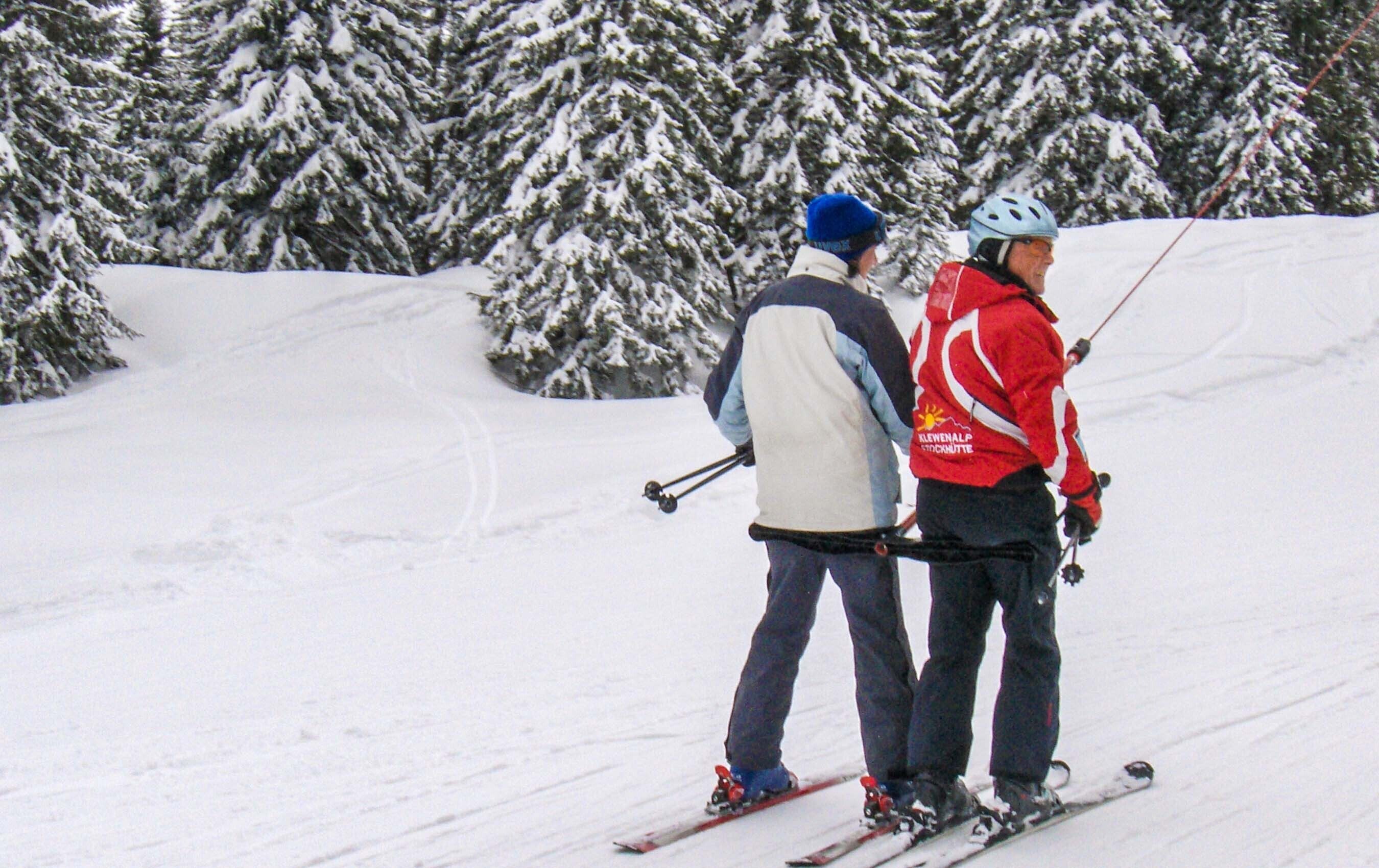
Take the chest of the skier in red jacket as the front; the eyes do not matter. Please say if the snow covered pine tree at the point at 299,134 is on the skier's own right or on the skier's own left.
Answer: on the skier's own left

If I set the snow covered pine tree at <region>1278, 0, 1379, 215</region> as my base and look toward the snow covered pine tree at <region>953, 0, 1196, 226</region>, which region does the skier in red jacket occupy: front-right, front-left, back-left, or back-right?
front-left

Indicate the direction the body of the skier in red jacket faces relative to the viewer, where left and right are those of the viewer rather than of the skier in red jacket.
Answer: facing away from the viewer and to the right of the viewer

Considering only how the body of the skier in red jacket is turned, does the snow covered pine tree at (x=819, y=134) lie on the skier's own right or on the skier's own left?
on the skier's own left

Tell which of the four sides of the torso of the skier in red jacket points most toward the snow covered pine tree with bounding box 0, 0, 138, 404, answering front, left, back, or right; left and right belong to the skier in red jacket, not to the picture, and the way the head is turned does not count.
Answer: left

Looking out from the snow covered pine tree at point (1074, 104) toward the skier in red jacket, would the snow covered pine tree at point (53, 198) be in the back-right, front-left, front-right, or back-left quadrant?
front-right

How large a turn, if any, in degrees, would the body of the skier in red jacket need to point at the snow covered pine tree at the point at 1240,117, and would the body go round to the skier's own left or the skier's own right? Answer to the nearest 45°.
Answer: approximately 45° to the skier's own left

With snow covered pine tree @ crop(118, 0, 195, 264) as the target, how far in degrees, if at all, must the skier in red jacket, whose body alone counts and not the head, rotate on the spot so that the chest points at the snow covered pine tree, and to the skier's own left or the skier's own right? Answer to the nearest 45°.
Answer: approximately 90° to the skier's own left

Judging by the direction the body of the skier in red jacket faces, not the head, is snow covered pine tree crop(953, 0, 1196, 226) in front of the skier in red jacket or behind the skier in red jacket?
in front
